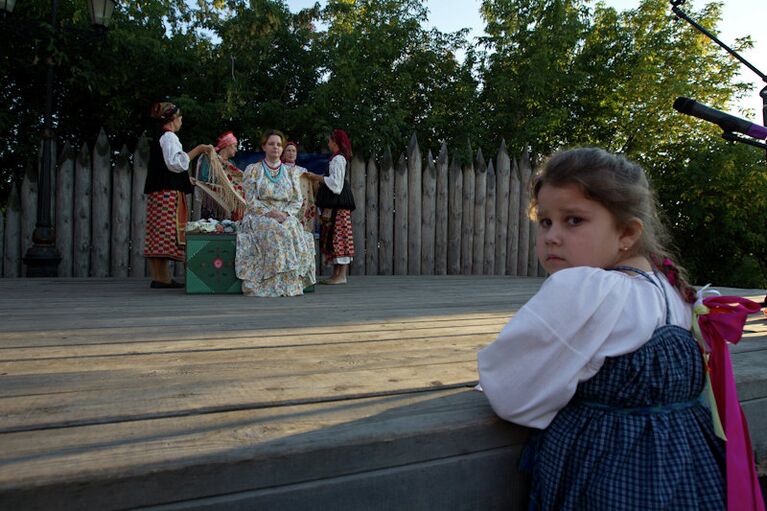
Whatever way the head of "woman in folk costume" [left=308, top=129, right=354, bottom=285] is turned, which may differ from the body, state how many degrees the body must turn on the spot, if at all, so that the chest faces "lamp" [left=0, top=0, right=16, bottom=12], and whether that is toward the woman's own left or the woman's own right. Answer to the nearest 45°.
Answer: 0° — they already face it

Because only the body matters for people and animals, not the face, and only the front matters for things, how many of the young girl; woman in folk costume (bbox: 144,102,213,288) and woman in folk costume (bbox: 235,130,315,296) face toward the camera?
1

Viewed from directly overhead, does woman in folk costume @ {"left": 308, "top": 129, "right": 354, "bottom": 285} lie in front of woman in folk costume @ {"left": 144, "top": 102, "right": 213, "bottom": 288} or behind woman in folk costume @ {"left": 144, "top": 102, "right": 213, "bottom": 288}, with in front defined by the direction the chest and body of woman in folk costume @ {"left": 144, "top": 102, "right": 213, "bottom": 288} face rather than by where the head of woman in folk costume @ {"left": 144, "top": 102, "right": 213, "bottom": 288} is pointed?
in front

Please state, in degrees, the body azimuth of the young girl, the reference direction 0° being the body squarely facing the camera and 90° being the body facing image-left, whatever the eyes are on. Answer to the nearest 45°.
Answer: approximately 135°

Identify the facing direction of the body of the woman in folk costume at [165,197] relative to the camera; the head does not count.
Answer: to the viewer's right

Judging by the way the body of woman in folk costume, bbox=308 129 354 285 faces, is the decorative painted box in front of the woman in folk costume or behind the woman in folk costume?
in front

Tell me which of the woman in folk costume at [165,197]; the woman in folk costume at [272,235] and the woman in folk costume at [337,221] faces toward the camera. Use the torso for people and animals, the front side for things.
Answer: the woman in folk costume at [272,235]

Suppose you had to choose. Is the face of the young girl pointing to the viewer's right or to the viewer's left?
to the viewer's left

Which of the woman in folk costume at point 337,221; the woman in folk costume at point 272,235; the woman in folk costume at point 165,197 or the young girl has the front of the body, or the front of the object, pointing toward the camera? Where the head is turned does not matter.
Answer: the woman in folk costume at point 272,235

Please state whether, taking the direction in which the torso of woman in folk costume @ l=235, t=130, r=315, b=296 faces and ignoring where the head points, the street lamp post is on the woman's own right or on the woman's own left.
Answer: on the woman's own right

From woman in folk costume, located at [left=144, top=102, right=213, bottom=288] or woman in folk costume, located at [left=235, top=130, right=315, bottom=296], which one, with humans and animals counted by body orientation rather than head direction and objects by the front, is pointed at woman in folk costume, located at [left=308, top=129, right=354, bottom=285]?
woman in folk costume, located at [left=144, top=102, right=213, bottom=288]

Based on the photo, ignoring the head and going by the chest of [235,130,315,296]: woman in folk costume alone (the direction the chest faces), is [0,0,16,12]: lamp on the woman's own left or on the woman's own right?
on the woman's own right

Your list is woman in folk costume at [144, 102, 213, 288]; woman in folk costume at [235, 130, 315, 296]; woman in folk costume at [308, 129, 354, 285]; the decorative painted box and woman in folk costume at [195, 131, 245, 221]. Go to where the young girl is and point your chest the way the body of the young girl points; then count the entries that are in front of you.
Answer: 5

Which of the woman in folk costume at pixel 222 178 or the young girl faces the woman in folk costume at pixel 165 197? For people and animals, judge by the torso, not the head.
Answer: the young girl

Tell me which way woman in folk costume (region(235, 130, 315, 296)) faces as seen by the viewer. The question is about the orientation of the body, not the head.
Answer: toward the camera

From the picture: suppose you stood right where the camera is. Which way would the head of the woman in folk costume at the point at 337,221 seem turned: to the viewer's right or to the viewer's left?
to the viewer's left

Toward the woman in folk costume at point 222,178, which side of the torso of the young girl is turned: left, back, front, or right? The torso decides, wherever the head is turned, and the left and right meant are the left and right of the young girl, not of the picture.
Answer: front

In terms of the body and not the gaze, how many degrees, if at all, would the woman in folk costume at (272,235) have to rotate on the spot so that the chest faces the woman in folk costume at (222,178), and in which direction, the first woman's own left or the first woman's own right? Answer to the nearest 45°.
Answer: approximately 135° to the first woman's own right
